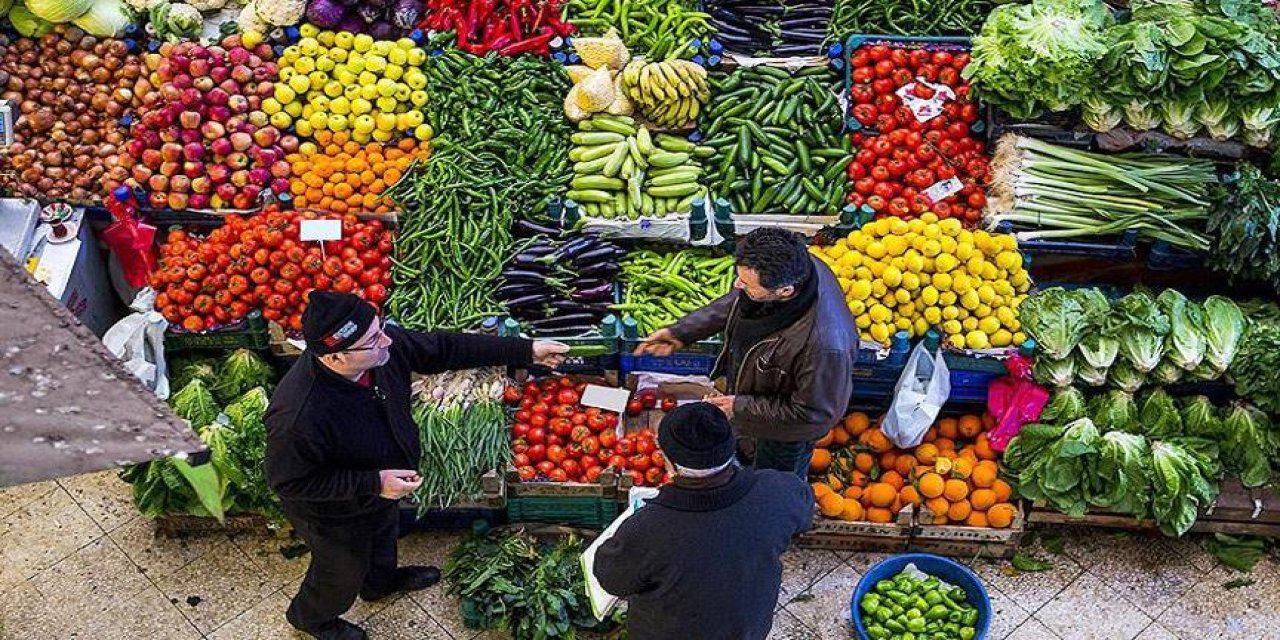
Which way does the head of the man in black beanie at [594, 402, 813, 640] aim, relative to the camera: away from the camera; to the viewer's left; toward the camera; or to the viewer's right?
away from the camera

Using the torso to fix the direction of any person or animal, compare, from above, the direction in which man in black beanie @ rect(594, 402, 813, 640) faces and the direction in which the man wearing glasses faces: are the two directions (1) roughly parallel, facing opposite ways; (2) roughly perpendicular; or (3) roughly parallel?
roughly perpendicular

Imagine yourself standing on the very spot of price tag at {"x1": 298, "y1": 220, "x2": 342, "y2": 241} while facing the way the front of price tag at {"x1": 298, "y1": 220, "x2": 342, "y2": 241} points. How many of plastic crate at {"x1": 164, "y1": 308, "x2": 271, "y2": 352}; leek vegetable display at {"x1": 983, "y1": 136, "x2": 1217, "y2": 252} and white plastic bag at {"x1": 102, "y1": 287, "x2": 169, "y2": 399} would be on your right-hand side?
2

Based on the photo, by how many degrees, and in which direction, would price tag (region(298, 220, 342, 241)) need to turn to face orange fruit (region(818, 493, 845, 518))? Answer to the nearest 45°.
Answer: approximately 45° to its left

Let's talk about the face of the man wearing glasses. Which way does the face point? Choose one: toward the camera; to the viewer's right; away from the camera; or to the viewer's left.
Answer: to the viewer's right

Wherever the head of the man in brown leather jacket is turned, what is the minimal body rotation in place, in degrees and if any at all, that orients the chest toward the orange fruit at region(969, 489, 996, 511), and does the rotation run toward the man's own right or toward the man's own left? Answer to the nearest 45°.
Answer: approximately 180°

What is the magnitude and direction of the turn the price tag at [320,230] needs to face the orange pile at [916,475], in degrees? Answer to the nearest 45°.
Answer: approximately 45° to its left

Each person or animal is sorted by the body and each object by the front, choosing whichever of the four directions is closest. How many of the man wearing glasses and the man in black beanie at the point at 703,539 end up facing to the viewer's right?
1

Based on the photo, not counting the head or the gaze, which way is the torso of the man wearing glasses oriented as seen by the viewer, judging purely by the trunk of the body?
to the viewer's right

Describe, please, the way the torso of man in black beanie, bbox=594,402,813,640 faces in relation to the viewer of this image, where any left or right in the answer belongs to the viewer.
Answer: facing away from the viewer

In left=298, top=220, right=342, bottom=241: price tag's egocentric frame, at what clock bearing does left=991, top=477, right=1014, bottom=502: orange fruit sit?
The orange fruit is roughly at 10 o'clock from the price tag.
